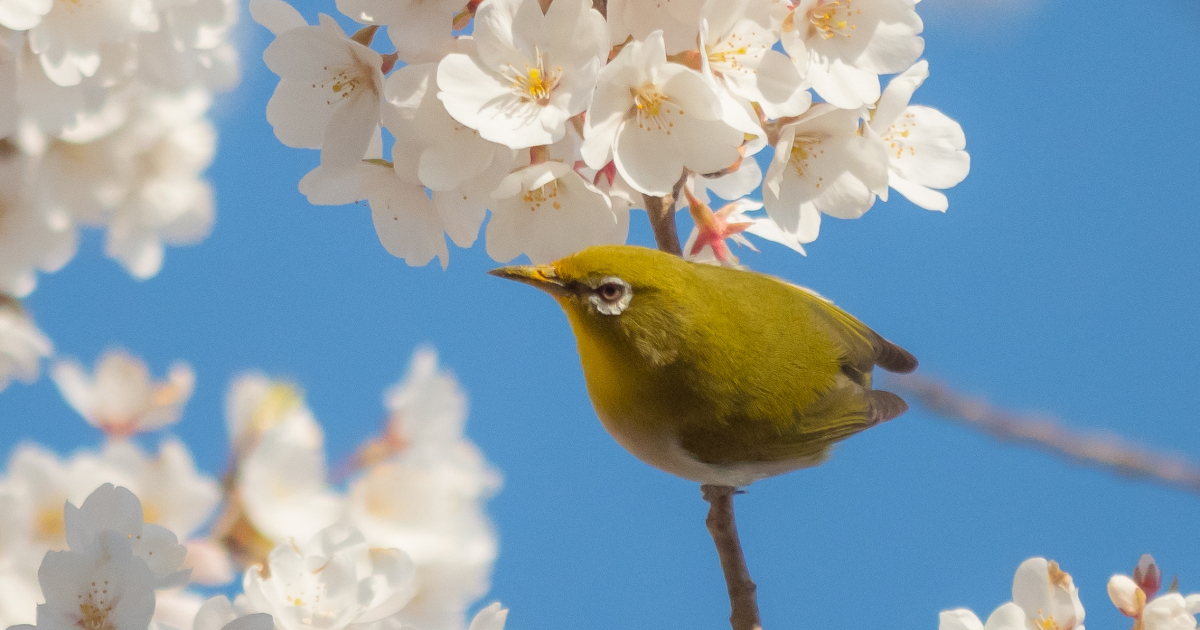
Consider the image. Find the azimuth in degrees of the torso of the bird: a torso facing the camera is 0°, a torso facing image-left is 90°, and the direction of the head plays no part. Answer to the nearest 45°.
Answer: approximately 90°
